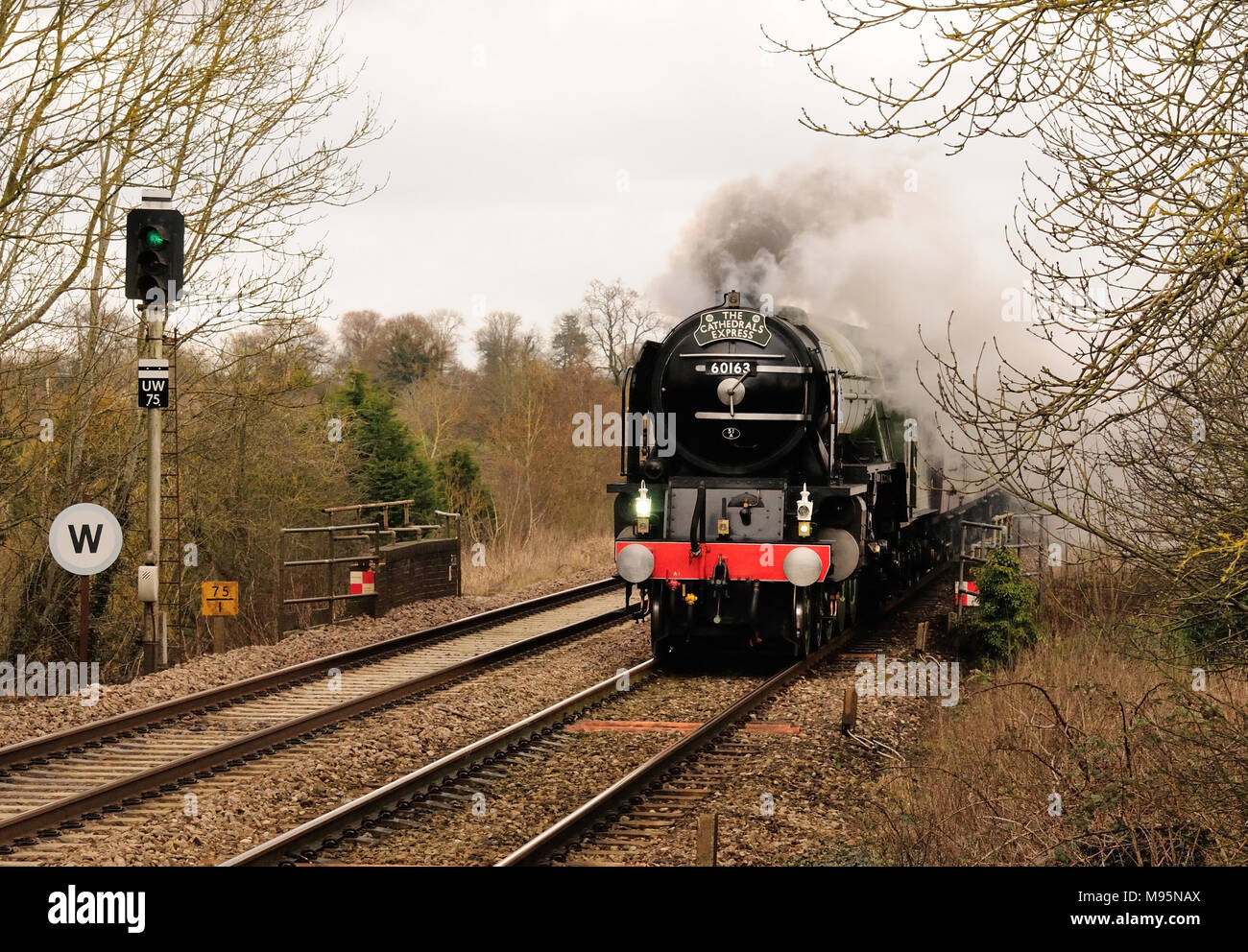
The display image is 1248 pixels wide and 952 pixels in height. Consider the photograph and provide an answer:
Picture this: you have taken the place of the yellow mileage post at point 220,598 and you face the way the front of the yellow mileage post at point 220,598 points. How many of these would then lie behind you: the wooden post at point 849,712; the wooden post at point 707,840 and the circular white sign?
0

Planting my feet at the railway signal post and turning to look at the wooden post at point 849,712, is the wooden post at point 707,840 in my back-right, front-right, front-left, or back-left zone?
front-right

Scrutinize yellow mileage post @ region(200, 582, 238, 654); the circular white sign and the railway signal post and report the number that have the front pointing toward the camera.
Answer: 3

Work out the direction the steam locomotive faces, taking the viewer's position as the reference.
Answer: facing the viewer and to the left of the viewer

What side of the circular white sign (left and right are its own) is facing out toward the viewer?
front

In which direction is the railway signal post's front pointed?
toward the camera

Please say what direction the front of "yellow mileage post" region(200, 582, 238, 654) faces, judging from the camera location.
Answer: facing the viewer

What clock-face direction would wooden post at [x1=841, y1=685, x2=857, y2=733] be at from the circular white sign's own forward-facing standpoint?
The wooden post is roughly at 10 o'clock from the circular white sign.

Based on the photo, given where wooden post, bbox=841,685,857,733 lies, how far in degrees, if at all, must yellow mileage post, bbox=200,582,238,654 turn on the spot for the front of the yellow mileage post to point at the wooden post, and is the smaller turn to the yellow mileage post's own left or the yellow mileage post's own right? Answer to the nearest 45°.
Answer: approximately 45° to the yellow mileage post's own left

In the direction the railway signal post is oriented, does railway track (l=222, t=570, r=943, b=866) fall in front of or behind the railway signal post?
in front

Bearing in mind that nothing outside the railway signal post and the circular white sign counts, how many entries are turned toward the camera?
2

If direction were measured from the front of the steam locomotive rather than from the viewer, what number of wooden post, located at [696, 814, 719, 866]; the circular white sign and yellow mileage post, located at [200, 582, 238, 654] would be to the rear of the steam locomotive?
0

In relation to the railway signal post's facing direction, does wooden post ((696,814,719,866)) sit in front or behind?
in front

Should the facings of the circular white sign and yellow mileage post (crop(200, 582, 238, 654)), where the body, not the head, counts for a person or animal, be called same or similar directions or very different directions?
same or similar directions
